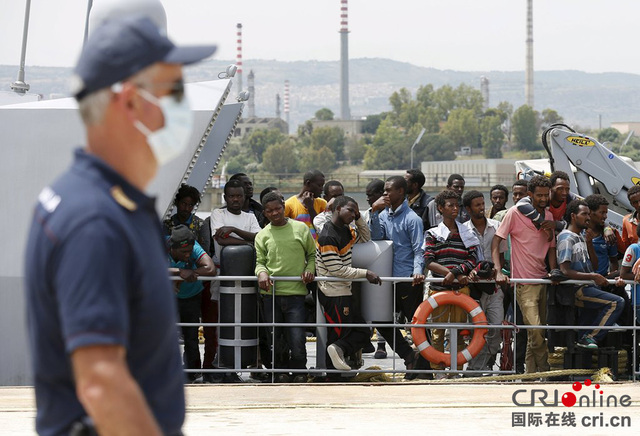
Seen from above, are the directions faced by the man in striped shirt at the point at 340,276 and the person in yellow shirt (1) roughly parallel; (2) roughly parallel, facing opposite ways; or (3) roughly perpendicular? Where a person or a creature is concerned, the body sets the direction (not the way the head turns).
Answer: roughly parallel

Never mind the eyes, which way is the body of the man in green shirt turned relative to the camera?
toward the camera

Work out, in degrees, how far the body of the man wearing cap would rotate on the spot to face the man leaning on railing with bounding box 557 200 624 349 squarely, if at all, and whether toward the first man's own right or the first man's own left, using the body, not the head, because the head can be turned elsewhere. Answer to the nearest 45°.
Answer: approximately 45° to the first man's own left

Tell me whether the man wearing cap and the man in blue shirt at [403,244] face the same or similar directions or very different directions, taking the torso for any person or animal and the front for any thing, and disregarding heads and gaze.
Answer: very different directions

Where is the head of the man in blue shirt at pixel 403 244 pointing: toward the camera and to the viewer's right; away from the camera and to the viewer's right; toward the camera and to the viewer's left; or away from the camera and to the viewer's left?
toward the camera and to the viewer's left

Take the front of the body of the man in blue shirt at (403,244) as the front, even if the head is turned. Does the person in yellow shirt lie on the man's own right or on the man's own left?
on the man's own right

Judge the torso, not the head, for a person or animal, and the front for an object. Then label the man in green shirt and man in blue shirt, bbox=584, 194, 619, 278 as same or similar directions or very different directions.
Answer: same or similar directions

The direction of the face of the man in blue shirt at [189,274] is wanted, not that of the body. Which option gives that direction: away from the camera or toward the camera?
toward the camera

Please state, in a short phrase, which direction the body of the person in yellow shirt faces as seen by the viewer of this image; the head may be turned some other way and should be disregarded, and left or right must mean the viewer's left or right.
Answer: facing the viewer and to the right of the viewer

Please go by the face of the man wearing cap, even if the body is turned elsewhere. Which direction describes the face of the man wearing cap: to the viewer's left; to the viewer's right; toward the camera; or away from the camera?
to the viewer's right

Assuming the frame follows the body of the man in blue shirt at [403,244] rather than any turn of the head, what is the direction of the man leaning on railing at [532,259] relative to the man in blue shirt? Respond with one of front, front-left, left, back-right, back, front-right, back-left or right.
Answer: back-left

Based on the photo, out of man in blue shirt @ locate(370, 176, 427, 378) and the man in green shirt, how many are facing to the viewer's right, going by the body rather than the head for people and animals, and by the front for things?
0

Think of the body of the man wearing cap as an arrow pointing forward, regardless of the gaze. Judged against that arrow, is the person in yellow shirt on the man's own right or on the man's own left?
on the man's own left

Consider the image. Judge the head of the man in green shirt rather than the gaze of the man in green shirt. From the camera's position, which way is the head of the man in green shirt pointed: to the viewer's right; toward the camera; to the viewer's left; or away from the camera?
toward the camera

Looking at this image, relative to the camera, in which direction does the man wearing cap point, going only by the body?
to the viewer's right

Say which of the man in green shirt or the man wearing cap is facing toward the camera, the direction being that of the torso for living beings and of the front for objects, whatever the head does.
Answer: the man in green shirt
